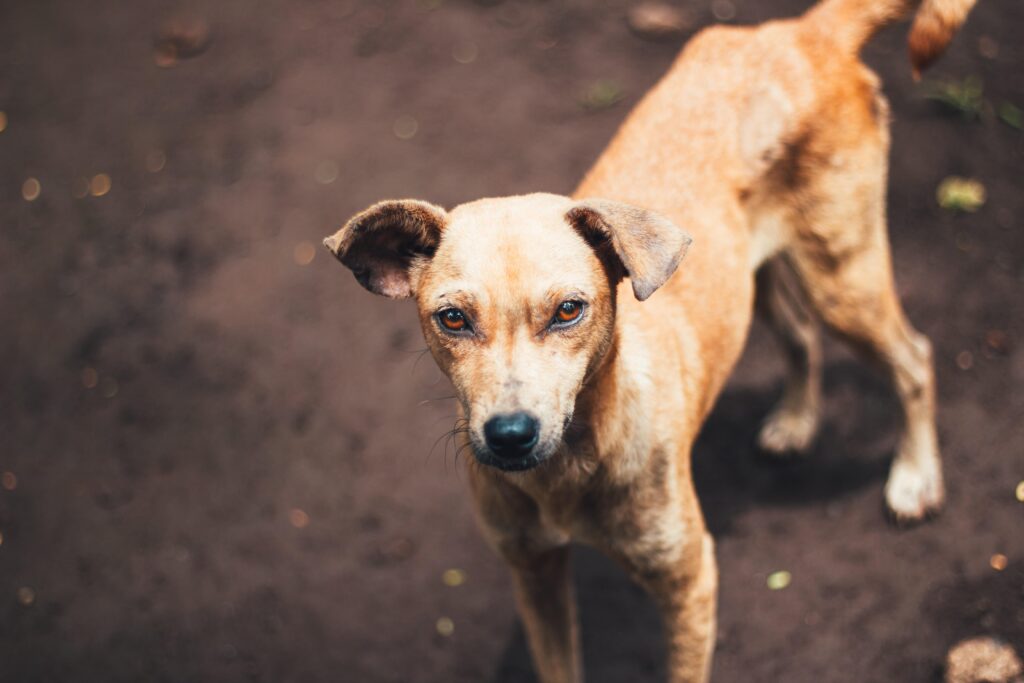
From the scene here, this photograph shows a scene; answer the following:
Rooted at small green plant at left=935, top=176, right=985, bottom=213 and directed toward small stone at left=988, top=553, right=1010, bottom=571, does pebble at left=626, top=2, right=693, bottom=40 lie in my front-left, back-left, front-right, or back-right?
back-right

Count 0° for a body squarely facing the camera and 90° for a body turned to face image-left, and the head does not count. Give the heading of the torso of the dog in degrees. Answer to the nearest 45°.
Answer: approximately 45°

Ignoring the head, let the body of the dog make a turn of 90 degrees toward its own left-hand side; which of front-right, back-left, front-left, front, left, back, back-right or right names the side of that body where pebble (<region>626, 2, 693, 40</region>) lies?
back-left

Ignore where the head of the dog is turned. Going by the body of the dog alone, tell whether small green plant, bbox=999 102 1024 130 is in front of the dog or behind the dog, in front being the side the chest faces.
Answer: behind

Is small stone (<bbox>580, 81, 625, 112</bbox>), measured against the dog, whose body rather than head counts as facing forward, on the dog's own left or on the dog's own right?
on the dog's own right
